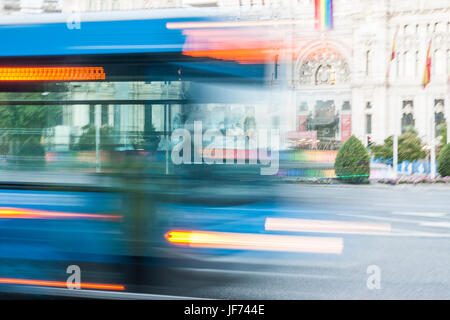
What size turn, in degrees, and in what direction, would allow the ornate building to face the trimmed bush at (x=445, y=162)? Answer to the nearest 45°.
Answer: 0° — it already faces it

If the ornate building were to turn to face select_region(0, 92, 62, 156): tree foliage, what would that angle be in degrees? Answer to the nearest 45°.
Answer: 0° — it already faces it

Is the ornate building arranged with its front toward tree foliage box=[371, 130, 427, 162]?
yes

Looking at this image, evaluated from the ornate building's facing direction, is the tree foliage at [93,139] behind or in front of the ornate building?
in front

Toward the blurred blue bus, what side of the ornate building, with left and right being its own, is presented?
front

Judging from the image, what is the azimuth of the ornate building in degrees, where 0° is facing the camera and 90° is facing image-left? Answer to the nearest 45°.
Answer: approximately 0°
